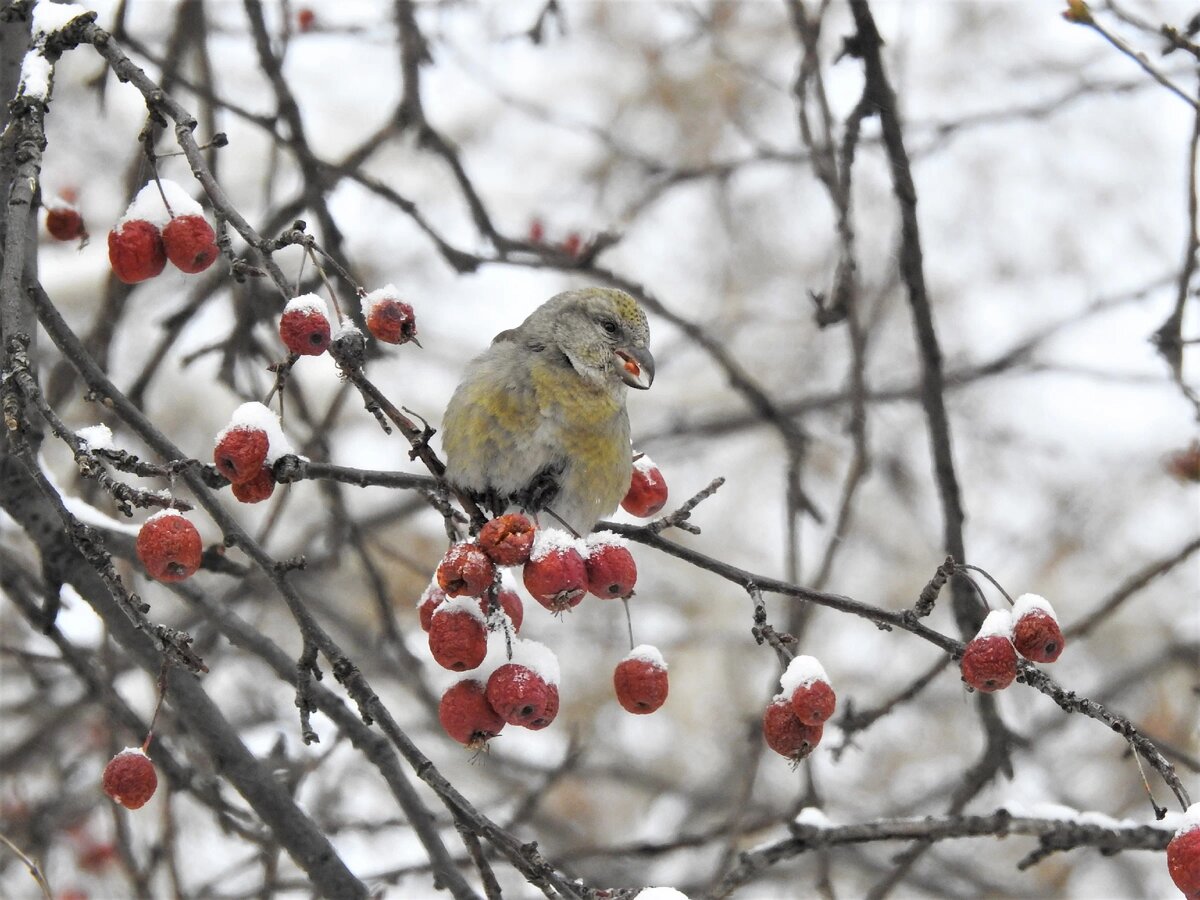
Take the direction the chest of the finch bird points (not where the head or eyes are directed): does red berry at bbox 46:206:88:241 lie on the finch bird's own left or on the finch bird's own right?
on the finch bird's own right

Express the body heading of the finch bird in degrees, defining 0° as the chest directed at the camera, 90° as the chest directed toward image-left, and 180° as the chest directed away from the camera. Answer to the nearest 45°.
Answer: approximately 315°

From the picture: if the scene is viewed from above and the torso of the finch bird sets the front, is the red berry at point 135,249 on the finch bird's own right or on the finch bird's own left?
on the finch bird's own right
